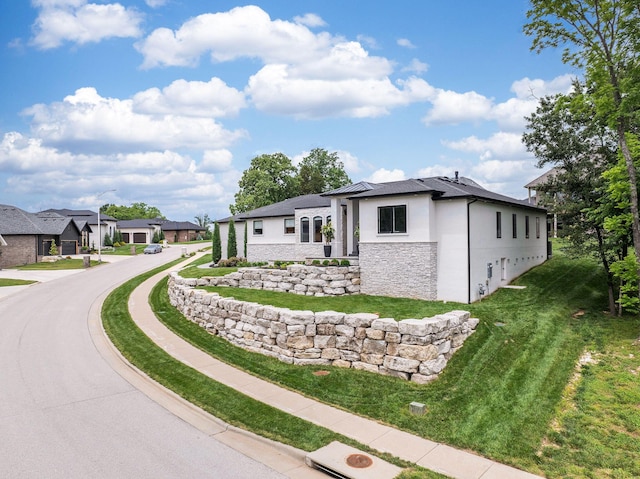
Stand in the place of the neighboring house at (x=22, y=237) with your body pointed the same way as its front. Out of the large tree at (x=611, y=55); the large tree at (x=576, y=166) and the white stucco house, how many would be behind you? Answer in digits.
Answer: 0

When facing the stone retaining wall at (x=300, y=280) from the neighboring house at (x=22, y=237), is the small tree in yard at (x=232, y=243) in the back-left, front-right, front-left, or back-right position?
front-left

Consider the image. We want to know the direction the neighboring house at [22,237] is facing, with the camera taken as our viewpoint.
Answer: facing the viewer and to the right of the viewer

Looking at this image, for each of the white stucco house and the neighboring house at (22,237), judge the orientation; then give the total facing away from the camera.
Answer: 0

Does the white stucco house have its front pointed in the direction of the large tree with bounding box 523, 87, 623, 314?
no

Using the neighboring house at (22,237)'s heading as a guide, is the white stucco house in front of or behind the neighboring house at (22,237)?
in front

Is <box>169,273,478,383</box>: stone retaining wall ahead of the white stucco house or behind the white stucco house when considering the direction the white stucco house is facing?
ahead

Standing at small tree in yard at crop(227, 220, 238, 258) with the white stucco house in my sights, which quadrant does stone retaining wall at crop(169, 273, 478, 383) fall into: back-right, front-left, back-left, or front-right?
front-right

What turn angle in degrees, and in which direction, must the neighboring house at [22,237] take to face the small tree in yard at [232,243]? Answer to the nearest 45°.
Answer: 0° — it already faces it

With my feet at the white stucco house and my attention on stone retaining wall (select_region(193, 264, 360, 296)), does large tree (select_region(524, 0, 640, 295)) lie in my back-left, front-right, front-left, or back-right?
back-left

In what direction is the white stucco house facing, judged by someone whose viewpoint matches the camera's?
facing the viewer and to the left of the viewer

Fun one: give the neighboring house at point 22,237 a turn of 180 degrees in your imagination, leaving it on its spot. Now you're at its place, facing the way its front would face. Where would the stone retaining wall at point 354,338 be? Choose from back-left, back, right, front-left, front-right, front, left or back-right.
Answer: back-left

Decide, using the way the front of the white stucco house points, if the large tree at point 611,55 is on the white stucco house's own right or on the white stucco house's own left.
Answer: on the white stucco house's own left

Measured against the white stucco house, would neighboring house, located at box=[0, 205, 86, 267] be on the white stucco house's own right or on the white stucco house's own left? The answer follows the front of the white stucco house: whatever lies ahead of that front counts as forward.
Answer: on the white stucco house's own right
